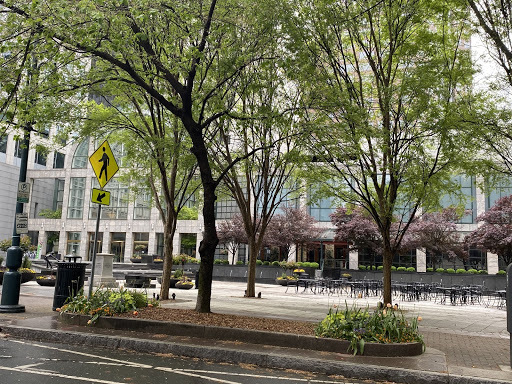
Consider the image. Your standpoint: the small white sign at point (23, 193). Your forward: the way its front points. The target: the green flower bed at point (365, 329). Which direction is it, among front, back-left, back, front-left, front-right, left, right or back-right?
front-left

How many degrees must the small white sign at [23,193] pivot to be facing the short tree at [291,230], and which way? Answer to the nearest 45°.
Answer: approximately 135° to its left

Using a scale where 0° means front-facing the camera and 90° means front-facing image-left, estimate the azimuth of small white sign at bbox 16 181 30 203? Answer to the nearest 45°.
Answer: approximately 0°

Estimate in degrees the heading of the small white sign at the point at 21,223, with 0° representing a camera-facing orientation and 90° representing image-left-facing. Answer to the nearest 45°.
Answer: approximately 0°

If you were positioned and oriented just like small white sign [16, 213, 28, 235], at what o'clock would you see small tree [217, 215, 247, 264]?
The small tree is roughly at 7 o'clock from the small white sign.

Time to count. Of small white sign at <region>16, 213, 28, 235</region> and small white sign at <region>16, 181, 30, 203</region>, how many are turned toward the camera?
2

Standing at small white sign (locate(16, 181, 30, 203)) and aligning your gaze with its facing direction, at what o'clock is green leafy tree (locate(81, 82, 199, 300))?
The green leafy tree is roughly at 8 o'clock from the small white sign.

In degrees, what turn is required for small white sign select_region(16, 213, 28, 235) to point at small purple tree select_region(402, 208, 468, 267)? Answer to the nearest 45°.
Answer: approximately 135° to its left

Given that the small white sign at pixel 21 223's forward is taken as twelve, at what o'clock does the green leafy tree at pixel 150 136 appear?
The green leafy tree is roughly at 8 o'clock from the small white sign.
